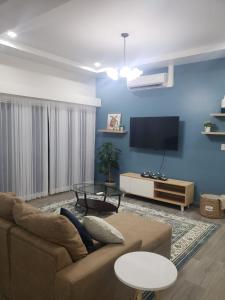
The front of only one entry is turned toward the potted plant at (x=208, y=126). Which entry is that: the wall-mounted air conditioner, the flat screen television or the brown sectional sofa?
the brown sectional sofa

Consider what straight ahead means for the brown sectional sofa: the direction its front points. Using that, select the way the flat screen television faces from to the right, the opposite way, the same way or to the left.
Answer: the opposite way

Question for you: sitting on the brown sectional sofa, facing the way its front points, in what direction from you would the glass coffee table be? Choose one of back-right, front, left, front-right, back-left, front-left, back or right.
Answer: front-left

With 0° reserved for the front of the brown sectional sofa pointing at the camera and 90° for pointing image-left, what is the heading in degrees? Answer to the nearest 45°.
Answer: approximately 225°

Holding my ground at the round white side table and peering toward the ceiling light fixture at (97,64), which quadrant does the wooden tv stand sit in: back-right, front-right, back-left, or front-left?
front-right

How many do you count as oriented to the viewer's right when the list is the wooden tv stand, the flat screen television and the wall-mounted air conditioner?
0

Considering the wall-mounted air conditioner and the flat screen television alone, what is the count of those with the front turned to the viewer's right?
0

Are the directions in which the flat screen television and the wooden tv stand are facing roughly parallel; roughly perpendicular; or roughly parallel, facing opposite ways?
roughly parallel

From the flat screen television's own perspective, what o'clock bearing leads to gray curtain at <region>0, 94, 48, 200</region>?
The gray curtain is roughly at 1 o'clock from the flat screen television.

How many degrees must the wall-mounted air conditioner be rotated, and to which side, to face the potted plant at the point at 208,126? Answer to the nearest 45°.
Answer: approximately 90° to its left

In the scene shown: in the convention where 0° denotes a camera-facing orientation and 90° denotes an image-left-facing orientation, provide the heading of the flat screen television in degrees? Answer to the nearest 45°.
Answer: approximately 45°

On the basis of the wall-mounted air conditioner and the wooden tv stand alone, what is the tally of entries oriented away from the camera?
0

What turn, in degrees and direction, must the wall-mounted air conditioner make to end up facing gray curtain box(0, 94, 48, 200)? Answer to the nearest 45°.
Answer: approximately 45° to its right

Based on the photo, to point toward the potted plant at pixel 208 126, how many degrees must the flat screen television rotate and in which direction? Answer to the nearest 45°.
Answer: approximately 90° to its left

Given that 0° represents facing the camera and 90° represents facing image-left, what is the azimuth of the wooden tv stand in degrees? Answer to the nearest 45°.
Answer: approximately 45°

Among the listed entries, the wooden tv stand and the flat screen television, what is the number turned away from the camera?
0

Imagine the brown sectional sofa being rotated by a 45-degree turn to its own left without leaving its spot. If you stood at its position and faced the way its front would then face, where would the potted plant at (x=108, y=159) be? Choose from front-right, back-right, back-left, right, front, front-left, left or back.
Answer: front

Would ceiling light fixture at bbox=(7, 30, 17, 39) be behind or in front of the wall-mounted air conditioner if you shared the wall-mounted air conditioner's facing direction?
in front

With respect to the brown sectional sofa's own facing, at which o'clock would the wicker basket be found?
The wicker basket is roughly at 12 o'clock from the brown sectional sofa.

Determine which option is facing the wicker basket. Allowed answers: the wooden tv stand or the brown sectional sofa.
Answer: the brown sectional sofa

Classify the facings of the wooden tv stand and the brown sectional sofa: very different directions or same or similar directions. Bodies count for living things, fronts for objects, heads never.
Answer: very different directions
